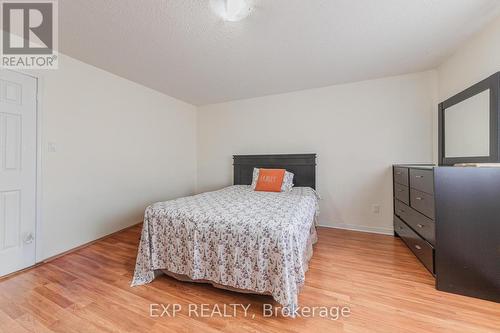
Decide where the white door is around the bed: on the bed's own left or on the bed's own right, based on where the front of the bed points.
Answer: on the bed's own right

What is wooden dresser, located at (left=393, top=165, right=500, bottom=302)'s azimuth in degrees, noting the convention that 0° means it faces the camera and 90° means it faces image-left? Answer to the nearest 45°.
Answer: approximately 90°

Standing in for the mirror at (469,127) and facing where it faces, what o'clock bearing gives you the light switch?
The light switch is roughly at 12 o'clock from the mirror.

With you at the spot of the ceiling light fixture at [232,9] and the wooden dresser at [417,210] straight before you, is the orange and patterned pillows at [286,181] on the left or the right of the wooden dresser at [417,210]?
left

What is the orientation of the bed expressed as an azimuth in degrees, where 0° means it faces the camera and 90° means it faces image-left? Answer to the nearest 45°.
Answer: approximately 45°

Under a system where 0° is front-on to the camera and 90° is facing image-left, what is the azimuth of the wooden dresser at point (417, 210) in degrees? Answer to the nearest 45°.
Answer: approximately 90°

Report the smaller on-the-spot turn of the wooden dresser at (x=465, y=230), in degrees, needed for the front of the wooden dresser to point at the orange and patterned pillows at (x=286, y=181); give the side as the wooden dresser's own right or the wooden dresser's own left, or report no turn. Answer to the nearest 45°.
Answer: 0° — it already faces it

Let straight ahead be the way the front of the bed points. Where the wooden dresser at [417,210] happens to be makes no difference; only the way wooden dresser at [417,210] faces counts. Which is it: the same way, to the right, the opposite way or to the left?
to the right

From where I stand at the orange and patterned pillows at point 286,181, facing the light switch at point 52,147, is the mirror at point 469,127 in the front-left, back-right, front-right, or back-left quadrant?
back-left
